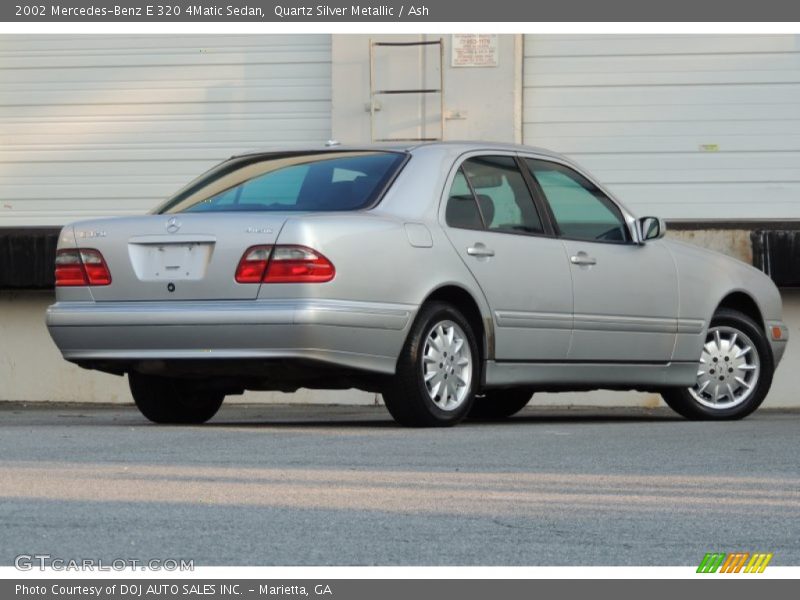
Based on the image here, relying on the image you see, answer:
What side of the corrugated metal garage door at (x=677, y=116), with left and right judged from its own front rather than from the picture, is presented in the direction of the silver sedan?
front

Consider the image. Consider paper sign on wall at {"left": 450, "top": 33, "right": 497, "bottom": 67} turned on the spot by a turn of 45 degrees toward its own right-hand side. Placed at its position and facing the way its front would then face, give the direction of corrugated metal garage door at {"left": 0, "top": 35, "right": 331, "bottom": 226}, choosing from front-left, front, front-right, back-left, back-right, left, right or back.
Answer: front-right

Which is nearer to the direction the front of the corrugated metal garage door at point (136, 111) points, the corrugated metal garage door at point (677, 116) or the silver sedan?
the silver sedan

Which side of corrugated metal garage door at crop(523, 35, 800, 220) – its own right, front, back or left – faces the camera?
front

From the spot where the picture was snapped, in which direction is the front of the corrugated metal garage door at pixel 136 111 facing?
facing the viewer

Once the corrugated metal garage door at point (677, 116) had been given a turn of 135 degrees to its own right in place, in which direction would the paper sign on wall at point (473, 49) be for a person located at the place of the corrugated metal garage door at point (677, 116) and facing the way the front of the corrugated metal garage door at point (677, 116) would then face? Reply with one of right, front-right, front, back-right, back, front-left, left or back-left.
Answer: front-left

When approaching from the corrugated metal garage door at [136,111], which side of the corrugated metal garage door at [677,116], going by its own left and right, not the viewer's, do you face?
right

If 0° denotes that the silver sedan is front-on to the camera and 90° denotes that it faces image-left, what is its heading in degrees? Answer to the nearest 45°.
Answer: approximately 225°

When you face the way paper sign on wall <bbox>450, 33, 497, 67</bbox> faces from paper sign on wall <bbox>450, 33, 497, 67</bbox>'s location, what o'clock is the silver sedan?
The silver sedan is roughly at 12 o'clock from the paper sign on wall.

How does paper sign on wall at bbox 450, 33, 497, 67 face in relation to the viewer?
toward the camera
